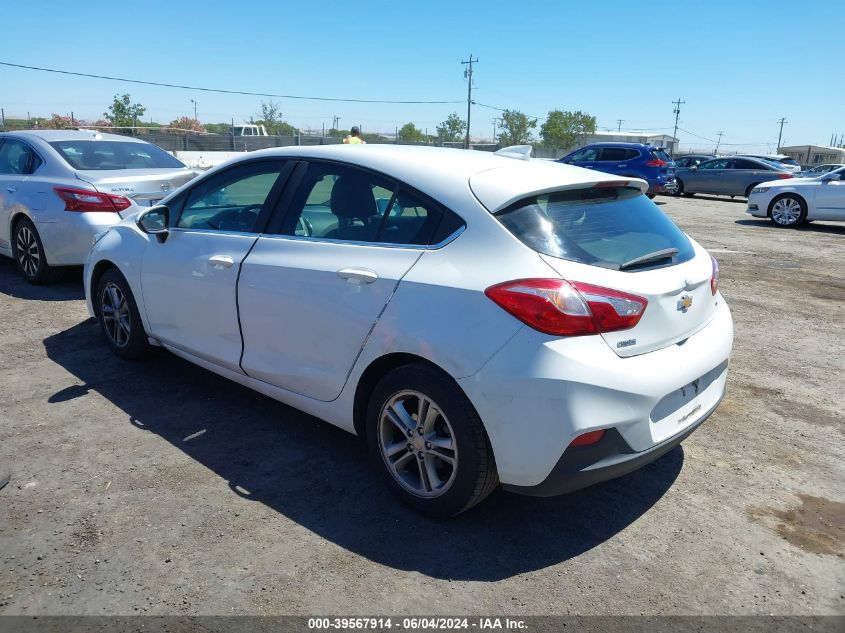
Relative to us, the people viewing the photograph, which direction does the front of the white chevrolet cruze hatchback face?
facing away from the viewer and to the left of the viewer

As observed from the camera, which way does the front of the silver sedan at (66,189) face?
facing away from the viewer and to the left of the viewer

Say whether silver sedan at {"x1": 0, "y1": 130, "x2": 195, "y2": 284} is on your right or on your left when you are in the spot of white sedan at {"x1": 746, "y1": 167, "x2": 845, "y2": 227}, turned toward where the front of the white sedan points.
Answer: on your left

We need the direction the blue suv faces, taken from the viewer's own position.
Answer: facing away from the viewer and to the left of the viewer

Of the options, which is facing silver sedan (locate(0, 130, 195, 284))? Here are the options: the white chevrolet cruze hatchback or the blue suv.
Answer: the white chevrolet cruze hatchback

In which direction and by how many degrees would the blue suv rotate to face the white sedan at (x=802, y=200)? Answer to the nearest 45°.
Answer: approximately 180°

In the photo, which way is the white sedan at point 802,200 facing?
to the viewer's left

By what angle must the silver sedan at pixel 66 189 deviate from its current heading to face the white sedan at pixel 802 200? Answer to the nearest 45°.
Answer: approximately 135° to its right

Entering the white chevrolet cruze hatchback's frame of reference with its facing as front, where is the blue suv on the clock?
The blue suv is roughly at 2 o'clock from the white chevrolet cruze hatchback.
